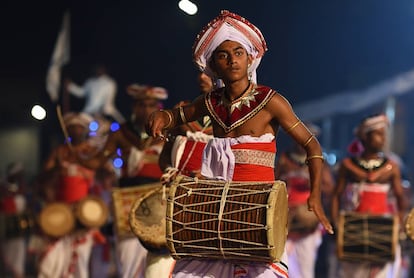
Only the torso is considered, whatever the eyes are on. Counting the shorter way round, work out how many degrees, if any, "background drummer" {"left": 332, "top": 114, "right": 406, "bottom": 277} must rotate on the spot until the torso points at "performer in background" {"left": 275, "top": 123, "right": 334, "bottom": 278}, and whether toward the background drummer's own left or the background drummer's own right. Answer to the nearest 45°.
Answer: approximately 135° to the background drummer's own right

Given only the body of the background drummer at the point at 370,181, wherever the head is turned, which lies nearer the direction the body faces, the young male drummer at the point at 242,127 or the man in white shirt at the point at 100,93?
the young male drummer

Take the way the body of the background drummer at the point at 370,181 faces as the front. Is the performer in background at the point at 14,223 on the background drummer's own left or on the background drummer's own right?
on the background drummer's own right

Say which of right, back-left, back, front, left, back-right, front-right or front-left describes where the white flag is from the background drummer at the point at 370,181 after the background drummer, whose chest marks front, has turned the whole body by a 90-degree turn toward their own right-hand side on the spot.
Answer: front

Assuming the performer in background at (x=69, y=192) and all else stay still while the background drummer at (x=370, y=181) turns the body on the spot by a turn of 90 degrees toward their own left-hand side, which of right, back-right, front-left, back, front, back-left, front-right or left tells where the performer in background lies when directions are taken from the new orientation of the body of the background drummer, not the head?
back

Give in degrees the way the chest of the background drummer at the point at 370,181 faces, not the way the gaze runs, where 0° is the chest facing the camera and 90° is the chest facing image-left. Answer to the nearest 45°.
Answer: approximately 0°

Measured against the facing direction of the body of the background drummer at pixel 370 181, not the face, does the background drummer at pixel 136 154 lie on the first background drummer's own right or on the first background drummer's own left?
on the first background drummer's own right

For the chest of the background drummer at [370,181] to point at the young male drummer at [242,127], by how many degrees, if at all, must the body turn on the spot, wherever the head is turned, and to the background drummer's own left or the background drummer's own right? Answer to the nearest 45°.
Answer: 0° — they already face them
